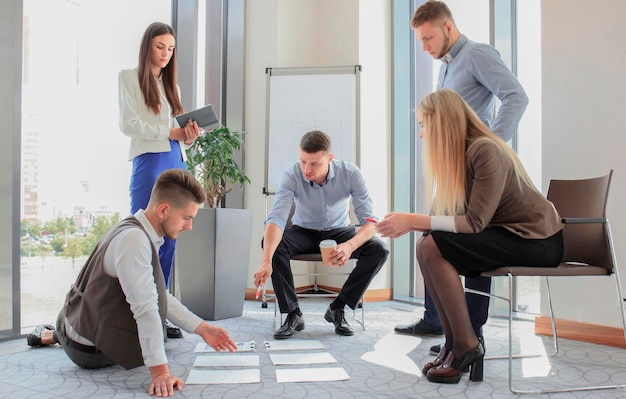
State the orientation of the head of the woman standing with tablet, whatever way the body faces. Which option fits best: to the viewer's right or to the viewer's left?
to the viewer's right

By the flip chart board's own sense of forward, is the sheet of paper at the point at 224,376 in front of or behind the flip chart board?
in front

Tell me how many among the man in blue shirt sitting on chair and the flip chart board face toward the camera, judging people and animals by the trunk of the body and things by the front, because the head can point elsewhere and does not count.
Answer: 2

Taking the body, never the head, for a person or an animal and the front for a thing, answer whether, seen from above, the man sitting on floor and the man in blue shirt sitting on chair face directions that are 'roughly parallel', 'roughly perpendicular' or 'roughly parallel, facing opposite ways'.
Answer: roughly perpendicular

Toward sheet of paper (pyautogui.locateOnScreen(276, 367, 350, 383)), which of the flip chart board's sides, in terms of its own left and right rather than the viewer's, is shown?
front

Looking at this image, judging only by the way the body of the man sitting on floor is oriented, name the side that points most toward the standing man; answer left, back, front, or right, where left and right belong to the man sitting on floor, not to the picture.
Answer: front

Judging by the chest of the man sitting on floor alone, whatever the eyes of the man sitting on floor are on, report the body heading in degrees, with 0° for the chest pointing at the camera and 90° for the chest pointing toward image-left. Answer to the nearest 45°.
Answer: approximately 270°

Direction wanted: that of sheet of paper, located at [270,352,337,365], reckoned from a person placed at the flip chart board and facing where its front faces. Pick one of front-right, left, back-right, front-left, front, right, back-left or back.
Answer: front

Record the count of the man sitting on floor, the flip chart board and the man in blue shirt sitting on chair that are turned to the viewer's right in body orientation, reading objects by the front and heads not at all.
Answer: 1

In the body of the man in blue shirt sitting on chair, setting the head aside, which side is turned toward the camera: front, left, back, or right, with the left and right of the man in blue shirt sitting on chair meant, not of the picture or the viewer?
front

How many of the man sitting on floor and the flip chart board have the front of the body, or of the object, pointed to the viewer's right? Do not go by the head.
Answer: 1

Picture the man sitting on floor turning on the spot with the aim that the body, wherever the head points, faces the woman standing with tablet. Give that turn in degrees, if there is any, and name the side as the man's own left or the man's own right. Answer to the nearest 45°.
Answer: approximately 90° to the man's own left

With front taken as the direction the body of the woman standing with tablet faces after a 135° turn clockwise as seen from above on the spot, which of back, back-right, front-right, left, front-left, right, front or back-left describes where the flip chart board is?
back-right

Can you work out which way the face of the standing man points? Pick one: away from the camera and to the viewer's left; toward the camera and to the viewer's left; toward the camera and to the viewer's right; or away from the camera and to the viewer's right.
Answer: toward the camera and to the viewer's left

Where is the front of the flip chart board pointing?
toward the camera
